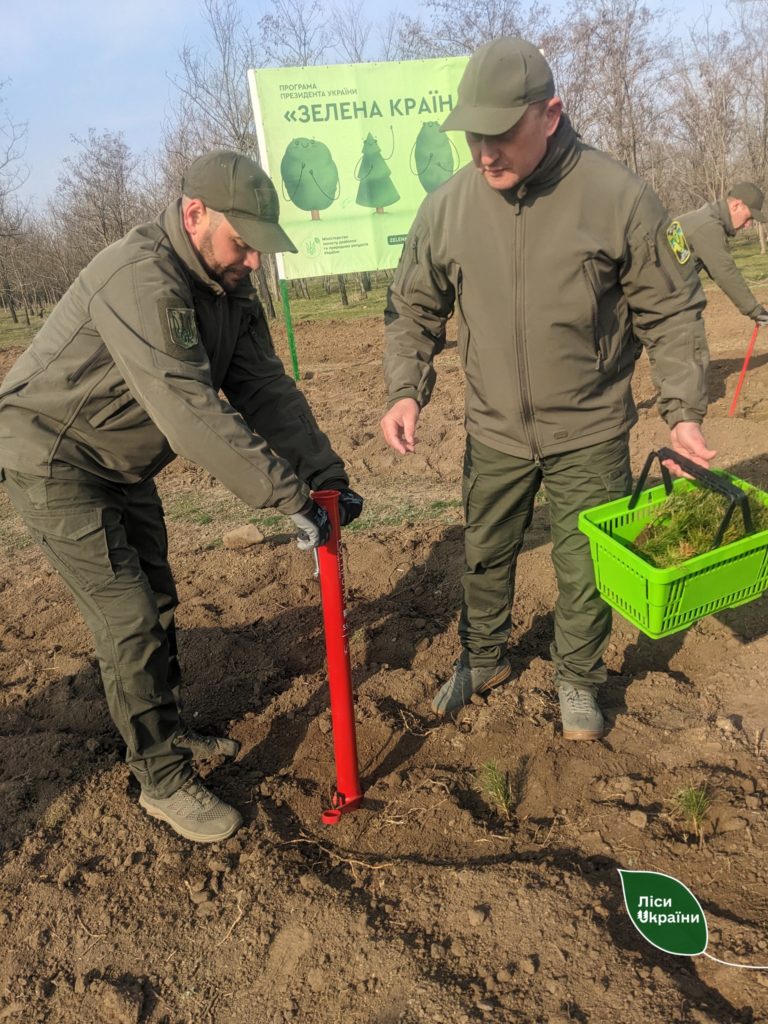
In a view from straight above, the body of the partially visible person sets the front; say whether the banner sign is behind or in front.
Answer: behind

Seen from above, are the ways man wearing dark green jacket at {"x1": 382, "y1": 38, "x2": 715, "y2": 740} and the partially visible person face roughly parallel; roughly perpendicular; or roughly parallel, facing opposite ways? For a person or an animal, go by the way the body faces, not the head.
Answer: roughly perpendicular

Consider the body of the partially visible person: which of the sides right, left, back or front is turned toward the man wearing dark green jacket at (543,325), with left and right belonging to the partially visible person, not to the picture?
right

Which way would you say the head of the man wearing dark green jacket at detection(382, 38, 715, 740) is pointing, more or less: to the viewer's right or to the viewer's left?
to the viewer's left

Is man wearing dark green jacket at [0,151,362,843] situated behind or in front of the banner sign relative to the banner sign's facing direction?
in front

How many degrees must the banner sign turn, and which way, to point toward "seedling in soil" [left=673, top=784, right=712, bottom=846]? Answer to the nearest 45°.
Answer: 0° — it already faces it

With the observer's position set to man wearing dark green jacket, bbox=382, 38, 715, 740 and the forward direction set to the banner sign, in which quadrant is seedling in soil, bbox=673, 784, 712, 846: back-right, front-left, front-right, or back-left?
back-right

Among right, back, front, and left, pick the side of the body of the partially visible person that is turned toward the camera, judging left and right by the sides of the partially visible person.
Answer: right

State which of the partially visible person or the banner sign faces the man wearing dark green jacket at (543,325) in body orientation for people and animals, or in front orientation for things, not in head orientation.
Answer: the banner sign

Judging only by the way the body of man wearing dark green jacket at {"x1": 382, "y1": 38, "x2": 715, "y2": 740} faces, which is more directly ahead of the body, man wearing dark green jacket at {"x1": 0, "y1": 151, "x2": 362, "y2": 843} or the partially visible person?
the man wearing dark green jacket
